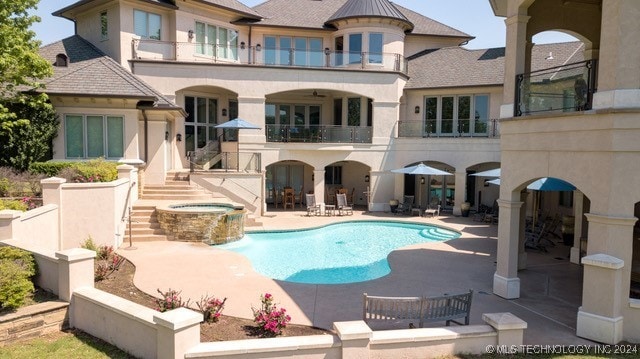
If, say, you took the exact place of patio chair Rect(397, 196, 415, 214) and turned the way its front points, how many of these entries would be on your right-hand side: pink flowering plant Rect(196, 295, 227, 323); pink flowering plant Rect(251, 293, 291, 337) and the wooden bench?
0

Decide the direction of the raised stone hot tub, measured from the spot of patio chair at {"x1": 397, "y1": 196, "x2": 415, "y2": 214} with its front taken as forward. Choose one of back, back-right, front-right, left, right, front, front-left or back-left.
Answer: front

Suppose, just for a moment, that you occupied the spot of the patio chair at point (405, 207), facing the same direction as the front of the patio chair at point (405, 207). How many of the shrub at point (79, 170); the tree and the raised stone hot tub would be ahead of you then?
3

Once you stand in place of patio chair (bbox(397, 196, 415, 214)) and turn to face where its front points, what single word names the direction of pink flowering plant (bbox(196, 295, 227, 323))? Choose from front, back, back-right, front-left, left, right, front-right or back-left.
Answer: front-left

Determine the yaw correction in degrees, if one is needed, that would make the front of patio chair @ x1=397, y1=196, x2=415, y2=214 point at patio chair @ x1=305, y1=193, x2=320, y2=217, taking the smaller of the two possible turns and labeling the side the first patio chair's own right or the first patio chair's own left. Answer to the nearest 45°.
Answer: approximately 45° to the first patio chair's own right

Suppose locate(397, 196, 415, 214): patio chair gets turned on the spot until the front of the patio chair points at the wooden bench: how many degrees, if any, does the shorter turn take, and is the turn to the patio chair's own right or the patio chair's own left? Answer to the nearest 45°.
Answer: approximately 45° to the patio chair's own left

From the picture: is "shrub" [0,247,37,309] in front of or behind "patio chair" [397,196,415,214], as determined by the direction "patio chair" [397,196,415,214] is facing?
in front

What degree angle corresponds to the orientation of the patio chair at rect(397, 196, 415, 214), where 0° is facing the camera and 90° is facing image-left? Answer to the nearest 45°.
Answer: approximately 45°
